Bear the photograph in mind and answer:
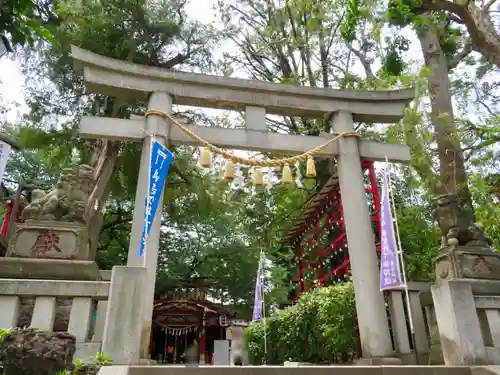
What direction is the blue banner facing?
toward the camera

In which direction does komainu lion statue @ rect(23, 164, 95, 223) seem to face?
to the viewer's right

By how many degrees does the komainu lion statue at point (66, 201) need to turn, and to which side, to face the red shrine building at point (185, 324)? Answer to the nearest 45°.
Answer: approximately 45° to its left

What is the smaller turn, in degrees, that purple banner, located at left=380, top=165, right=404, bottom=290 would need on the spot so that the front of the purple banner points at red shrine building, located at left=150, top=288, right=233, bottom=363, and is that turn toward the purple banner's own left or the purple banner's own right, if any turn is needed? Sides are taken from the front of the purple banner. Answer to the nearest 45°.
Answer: approximately 135° to the purple banner's own right

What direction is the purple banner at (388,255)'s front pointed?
toward the camera

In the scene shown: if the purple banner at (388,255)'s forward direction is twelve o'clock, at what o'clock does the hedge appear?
The hedge is roughly at 5 o'clock from the purple banner.

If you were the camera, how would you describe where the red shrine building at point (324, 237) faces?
facing the viewer and to the left of the viewer

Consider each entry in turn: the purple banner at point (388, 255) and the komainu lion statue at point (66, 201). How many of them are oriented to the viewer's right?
1

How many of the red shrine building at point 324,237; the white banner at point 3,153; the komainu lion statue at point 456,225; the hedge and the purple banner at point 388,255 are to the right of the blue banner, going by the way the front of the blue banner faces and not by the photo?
1

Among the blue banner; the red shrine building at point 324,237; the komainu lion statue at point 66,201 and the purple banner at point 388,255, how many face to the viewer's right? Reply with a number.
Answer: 1

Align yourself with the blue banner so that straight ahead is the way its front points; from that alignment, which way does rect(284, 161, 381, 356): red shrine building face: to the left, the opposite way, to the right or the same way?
to the right

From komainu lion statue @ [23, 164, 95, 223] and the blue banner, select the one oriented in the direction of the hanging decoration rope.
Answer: the komainu lion statue

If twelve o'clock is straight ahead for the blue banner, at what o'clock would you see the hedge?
The hedge is roughly at 8 o'clock from the blue banner.

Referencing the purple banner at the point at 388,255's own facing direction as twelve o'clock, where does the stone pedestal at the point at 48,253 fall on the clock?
The stone pedestal is roughly at 2 o'clock from the purple banner.

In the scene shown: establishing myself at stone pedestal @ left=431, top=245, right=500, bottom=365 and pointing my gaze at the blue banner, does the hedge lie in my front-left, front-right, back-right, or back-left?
front-right

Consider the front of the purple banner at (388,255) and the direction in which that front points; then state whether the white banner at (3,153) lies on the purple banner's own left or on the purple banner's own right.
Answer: on the purple banner's own right

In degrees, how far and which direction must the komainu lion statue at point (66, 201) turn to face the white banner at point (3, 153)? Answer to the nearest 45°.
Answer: approximately 180°
